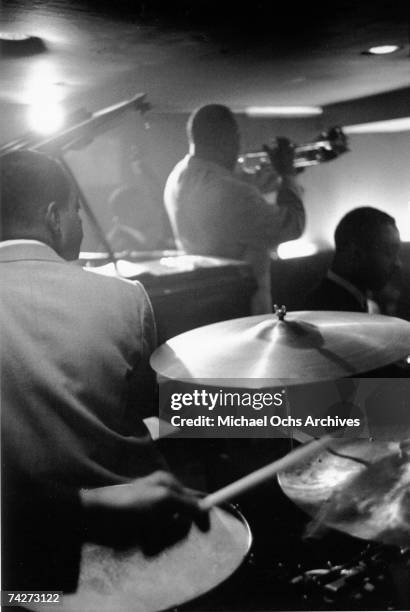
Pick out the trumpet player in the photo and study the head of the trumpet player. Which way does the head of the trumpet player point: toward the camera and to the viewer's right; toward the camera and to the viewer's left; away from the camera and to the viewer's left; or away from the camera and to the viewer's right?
away from the camera and to the viewer's right

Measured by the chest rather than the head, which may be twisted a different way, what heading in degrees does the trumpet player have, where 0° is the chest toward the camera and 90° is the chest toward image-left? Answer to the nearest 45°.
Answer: approximately 225°

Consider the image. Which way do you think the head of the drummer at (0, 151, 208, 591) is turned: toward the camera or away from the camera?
away from the camera

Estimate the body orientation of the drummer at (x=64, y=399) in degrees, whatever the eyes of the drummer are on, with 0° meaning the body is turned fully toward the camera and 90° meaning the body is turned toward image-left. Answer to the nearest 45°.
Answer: approximately 225°
